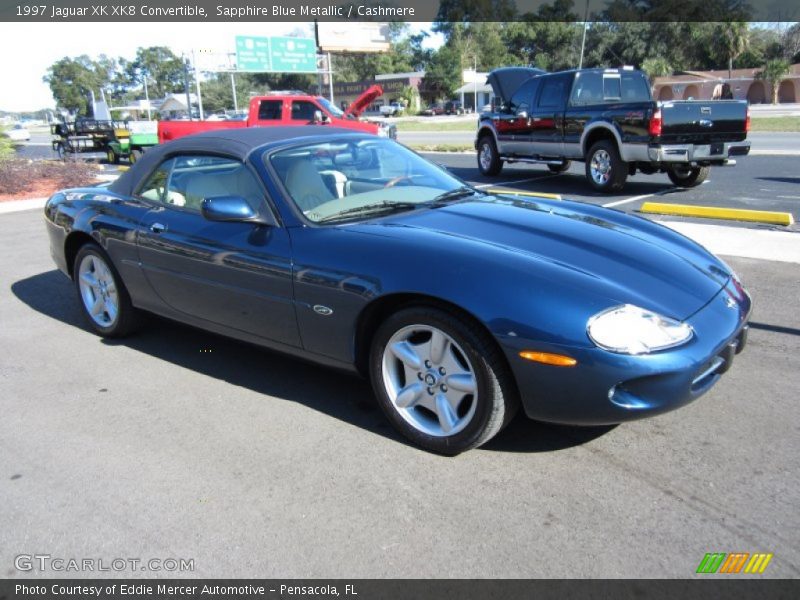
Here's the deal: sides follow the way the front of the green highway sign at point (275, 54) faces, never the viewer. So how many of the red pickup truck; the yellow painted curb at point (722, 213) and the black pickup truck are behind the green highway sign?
0

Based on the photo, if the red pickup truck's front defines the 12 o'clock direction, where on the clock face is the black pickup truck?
The black pickup truck is roughly at 2 o'clock from the red pickup truck.

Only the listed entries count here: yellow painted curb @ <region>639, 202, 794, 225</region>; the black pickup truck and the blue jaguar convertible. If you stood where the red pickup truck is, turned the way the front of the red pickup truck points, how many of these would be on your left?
0

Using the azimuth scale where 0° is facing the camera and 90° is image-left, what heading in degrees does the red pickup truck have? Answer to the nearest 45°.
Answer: approximately 270°

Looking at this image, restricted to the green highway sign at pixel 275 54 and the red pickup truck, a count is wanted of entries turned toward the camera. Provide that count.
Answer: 1

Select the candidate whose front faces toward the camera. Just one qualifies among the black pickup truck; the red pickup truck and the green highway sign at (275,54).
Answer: the green highway sign

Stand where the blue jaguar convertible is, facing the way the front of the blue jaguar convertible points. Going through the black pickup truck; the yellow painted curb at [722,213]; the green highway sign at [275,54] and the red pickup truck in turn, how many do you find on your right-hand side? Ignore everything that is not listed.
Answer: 0

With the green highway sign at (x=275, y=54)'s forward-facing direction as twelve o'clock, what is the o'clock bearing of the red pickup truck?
The red pickup truck is roughly at 12 o'clock from the green highway sign.

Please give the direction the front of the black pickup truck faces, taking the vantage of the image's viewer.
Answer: facing away from the viewer and to the left of the viewer

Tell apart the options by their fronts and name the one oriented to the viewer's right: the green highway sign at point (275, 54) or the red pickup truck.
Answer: the red pickup truck

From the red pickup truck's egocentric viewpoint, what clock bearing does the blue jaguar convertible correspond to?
The blue jaguar convertible is roughly at 3 o'clock from the red pickup truck.

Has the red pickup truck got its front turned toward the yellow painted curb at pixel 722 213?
no

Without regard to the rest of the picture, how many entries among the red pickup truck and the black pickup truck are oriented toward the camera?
0

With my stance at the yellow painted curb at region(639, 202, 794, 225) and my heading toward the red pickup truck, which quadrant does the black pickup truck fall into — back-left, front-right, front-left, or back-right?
front-right

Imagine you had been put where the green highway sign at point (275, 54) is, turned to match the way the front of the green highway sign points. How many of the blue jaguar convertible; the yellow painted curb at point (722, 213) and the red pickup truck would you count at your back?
0

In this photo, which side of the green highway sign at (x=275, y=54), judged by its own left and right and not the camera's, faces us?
front

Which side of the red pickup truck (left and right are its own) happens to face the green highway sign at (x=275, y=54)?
left
